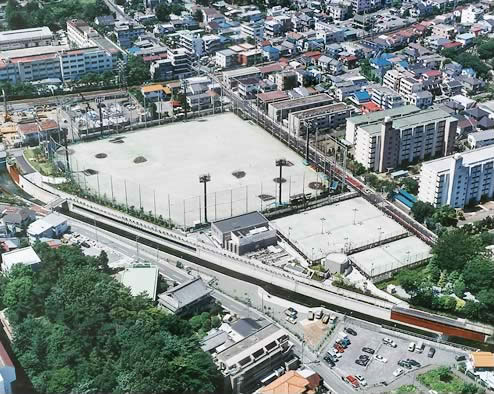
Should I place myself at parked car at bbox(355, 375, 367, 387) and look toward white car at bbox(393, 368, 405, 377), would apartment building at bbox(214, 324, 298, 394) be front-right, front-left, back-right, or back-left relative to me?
back-left

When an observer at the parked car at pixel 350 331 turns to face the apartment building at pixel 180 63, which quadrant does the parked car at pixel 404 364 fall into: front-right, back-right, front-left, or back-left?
back-right

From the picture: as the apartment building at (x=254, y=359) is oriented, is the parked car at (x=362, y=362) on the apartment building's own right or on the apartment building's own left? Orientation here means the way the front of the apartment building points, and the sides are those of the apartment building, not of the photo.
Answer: on the apartment building's own left

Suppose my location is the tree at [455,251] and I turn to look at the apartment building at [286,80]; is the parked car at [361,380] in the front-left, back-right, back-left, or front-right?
back-left

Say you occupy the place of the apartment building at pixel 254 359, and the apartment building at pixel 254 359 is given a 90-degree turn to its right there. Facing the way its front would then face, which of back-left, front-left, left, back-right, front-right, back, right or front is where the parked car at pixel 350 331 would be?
back

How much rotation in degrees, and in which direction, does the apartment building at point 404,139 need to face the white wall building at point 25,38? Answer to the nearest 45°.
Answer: approximately 135° to its right
